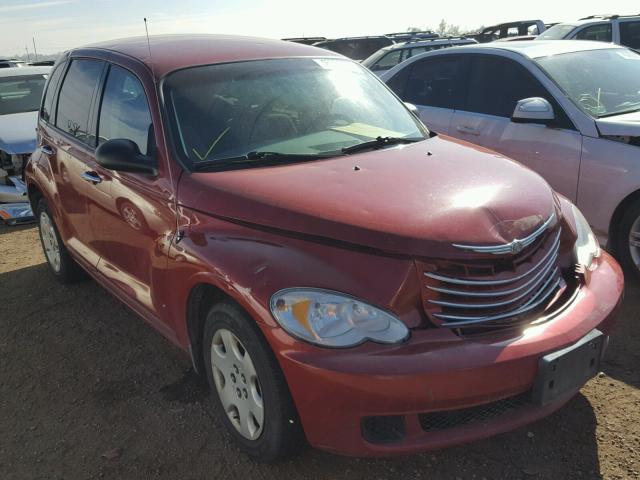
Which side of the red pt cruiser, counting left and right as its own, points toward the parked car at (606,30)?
left

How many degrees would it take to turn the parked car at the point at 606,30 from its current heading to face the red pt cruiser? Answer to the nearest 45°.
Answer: approximately 45° to its left

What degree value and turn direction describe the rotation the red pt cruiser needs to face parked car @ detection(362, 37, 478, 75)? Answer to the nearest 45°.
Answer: approximately 135° to its left

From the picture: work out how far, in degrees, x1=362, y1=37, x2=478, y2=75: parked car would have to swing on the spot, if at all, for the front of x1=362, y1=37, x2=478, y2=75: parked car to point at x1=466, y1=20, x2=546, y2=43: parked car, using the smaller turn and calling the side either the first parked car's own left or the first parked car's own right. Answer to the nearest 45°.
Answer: approximately 180°

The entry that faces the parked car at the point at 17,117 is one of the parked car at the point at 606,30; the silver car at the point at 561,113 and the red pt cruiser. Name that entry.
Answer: the parked car at the point at 606,30

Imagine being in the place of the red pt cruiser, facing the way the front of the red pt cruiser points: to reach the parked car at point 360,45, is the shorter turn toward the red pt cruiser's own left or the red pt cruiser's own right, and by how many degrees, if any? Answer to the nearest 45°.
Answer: approximately 135° to the red pt cruiser's own left

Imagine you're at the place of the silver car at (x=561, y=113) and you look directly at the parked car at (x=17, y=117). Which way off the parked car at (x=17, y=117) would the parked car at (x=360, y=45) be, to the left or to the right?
right
